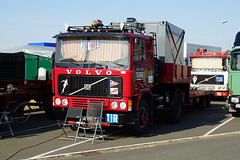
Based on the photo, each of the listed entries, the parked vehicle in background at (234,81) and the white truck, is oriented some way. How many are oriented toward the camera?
2

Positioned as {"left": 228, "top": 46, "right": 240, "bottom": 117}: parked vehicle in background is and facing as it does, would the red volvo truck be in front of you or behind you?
in front

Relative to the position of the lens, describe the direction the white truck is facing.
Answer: facing the viewer

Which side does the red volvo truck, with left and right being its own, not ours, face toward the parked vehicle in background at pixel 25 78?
right

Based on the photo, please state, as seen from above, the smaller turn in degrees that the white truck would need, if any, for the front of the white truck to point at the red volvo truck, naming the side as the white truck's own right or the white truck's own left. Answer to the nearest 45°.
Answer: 0° — it already faces it

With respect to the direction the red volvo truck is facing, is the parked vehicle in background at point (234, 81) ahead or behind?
behind

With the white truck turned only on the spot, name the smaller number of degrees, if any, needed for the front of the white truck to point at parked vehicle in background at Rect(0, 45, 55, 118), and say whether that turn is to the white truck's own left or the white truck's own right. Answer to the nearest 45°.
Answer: approximately 45° to the white truck's own right

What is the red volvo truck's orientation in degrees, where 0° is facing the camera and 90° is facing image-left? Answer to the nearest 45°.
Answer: approximately 45°

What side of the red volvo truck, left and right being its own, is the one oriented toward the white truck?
back

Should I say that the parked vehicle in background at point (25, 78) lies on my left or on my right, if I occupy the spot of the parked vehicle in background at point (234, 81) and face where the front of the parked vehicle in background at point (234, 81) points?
on my right

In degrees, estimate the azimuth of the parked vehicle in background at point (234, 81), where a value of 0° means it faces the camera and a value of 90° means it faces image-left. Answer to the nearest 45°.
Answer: approximately 0°
